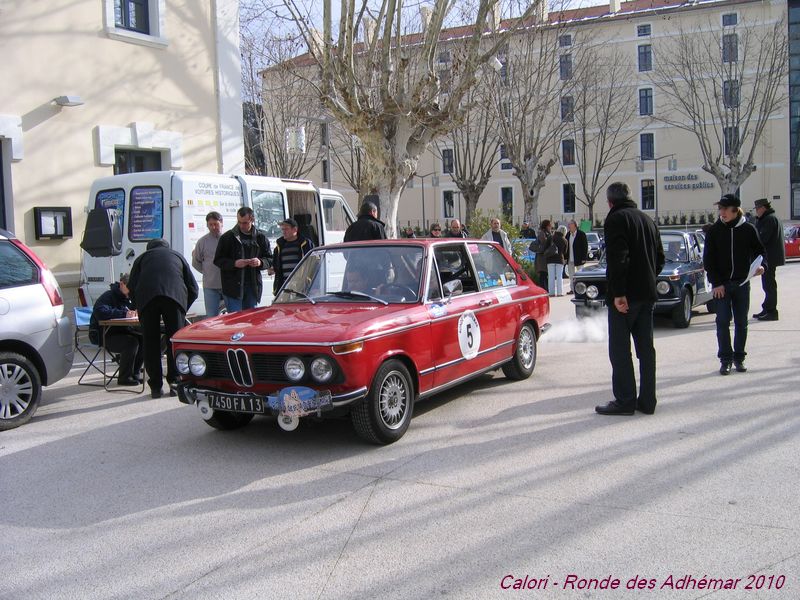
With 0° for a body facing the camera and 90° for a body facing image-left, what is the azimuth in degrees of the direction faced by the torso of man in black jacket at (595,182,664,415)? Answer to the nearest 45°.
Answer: approximately 135°

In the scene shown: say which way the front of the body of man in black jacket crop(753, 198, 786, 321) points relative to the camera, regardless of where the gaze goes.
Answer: to the viewer's left

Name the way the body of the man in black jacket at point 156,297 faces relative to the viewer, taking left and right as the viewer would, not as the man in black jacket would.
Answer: facing away from the viewer

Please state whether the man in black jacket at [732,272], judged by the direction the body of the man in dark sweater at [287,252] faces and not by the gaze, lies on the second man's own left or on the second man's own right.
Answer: on the second man's own left

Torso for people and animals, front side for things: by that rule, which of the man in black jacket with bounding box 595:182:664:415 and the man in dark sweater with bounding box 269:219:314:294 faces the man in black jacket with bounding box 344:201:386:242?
the man in black jacket with bounding box 595:182:664:415

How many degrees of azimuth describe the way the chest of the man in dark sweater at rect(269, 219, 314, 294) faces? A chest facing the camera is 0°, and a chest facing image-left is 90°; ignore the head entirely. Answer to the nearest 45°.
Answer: approximately 45°

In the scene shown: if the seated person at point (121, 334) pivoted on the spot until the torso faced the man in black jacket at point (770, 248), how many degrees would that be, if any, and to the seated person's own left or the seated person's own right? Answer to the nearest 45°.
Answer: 0° — they already face them

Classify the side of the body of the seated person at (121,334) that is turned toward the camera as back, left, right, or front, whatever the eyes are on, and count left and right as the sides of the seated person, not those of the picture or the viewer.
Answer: right
